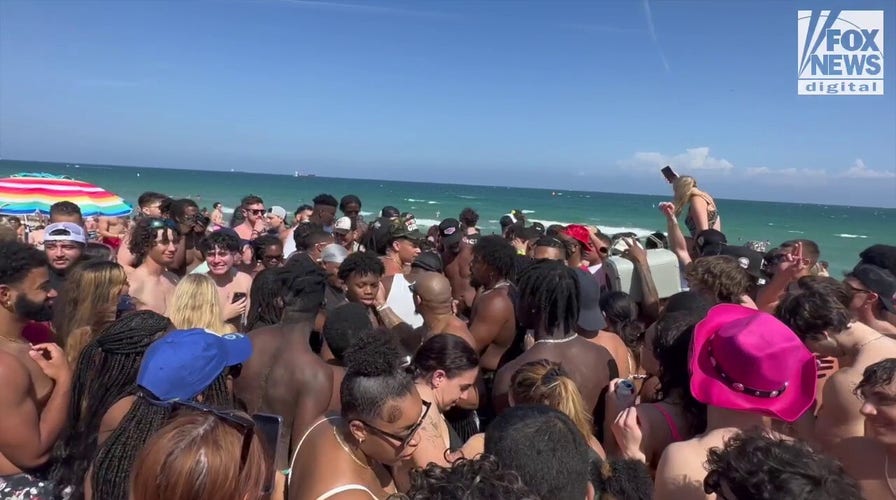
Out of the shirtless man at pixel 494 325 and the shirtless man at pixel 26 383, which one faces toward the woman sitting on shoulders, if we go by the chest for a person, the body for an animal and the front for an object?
the shirtless man at pixel 26 383

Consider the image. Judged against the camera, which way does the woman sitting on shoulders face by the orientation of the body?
to the viewer's left

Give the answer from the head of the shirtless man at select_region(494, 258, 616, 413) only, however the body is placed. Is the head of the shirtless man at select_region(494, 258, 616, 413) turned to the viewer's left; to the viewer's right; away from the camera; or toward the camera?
away from the camera

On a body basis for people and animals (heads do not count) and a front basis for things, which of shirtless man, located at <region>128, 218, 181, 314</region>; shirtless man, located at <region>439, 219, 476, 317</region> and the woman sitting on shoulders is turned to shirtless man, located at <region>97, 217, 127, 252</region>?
the woman sitting on shoulders

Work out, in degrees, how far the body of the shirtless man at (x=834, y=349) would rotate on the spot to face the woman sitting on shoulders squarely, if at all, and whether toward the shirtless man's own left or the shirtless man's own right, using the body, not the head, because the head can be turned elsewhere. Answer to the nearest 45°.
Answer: approximately 45° to the shirtless man's own right

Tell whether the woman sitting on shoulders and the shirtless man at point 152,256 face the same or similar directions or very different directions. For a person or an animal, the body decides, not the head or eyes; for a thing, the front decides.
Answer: very different directions
